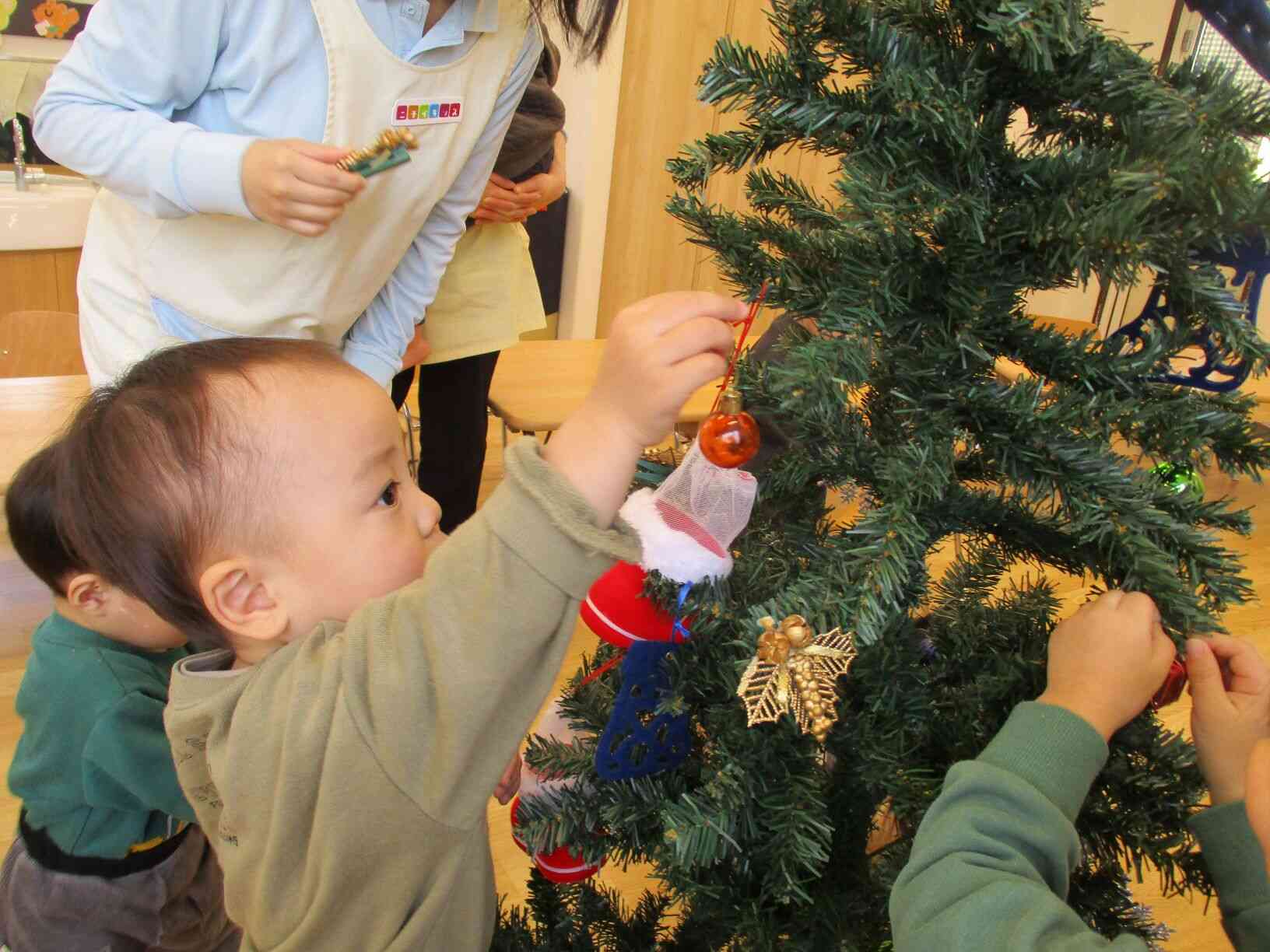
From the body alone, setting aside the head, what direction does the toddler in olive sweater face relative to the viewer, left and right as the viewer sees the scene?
facing to the right of the viewer

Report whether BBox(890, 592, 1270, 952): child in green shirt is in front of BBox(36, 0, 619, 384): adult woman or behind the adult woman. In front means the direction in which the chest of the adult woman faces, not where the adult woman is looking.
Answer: in front

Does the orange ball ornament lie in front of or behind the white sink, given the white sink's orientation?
in front

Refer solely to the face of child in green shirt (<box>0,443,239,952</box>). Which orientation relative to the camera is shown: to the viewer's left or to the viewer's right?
to the viewer's right

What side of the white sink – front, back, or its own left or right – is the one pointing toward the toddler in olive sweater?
front

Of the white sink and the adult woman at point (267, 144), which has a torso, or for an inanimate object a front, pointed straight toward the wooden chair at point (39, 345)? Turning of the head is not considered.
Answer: the white sink

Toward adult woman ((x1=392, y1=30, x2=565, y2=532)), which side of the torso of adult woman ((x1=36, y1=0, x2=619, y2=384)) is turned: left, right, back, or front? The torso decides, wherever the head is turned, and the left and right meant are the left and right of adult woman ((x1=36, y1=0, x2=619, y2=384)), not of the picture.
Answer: left

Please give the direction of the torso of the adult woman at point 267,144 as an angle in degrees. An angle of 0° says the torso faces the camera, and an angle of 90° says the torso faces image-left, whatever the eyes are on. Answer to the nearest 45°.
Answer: approximately 315°

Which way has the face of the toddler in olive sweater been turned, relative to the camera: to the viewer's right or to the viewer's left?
to the viewer's right

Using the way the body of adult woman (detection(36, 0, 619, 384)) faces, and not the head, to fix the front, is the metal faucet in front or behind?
behind

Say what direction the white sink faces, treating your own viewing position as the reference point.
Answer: facing the viewer

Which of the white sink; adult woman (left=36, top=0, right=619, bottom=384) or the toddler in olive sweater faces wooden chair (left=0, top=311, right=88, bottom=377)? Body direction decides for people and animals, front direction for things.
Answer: the white sink

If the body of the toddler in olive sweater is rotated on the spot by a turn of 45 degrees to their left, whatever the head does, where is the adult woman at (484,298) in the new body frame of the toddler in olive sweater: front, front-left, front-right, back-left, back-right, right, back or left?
front-left
